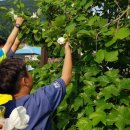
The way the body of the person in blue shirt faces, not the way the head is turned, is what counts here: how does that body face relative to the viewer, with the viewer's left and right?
facing away from the viewer and to the right of the viewer

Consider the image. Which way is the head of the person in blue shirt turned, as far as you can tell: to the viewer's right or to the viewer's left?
to the viewer's right
